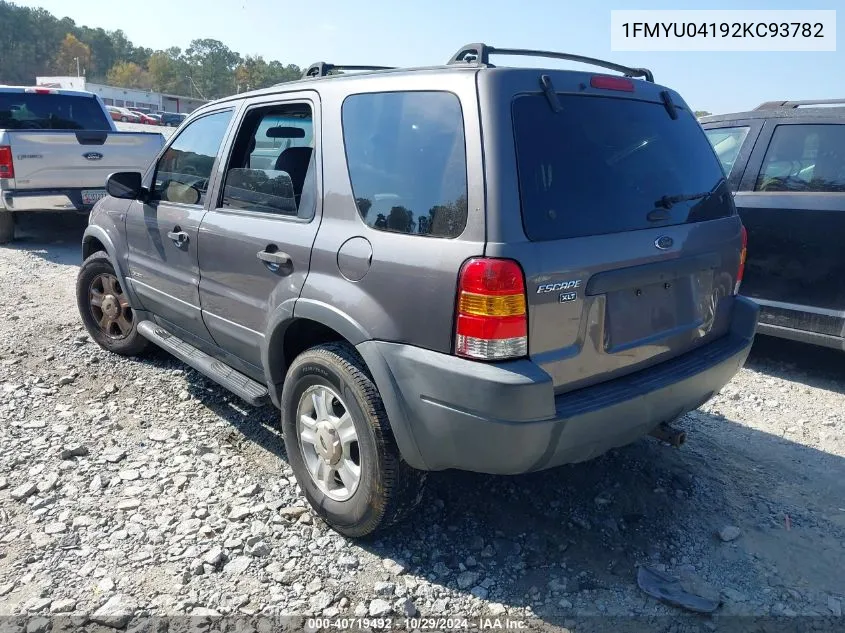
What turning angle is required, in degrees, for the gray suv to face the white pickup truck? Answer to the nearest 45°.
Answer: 0° — it already faces it

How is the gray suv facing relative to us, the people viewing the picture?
facing away from the viewer and to the left of the viewer
